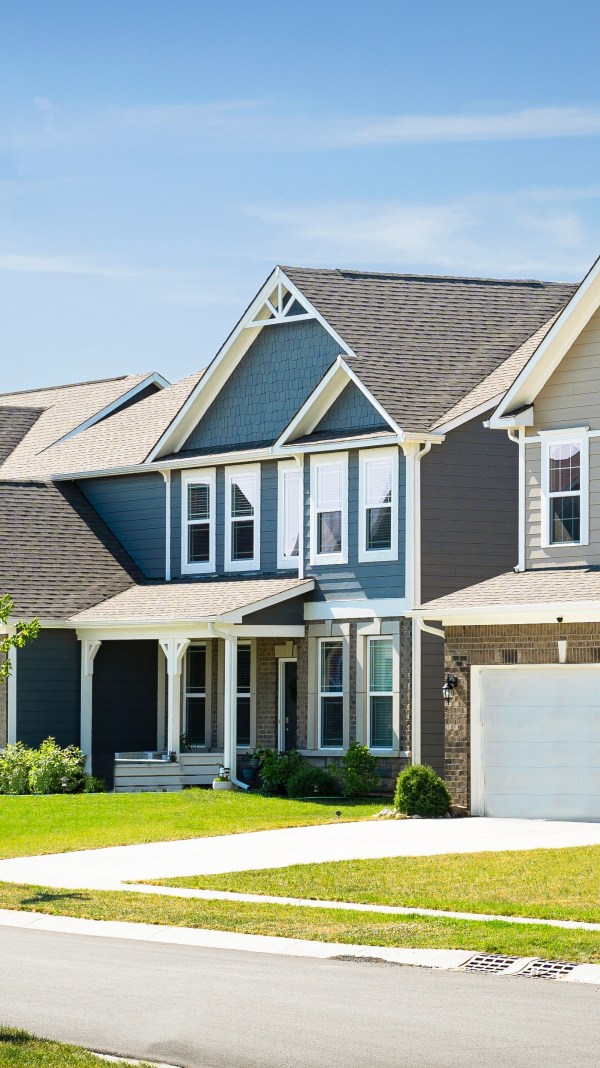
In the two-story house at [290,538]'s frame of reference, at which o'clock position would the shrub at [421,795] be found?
The shrub is roughly at 10 o'clock from the two-story house.

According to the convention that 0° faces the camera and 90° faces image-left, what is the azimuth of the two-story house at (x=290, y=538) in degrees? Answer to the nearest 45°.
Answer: approximately 45°

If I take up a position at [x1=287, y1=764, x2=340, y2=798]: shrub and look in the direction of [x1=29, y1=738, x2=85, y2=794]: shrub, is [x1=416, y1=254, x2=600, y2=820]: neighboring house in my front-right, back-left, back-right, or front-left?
back-left

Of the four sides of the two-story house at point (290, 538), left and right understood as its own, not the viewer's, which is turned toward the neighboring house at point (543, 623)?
left
